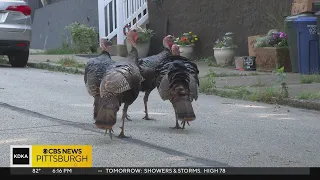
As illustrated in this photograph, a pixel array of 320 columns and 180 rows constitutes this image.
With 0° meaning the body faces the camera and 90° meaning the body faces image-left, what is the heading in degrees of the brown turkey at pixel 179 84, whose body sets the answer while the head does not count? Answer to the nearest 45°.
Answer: approximately 180°

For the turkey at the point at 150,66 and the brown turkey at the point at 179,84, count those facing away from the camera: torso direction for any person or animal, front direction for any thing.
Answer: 1

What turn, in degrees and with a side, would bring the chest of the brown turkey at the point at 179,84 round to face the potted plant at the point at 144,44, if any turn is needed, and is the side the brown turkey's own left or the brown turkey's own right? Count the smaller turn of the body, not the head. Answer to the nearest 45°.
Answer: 0° — it already faces it

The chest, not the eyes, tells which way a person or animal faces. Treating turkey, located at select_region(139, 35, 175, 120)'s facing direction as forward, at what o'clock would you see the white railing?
The white railing is roughly at 9 o'clock from the turkey.

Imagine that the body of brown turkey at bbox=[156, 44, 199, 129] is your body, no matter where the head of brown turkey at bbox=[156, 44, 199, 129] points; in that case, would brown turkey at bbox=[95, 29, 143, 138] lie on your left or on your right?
on your left

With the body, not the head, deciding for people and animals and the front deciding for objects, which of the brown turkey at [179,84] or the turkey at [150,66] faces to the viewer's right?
the turkey
